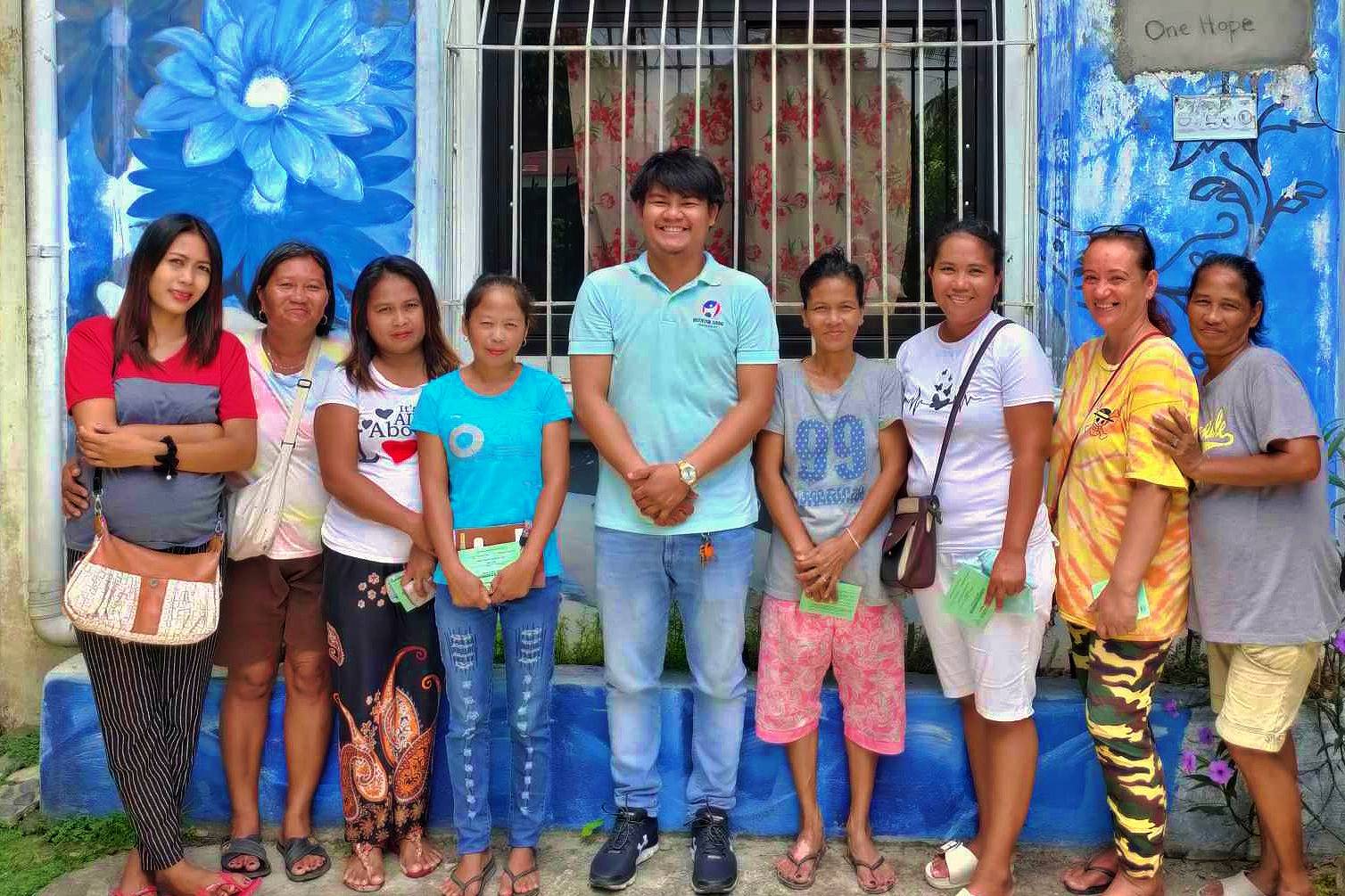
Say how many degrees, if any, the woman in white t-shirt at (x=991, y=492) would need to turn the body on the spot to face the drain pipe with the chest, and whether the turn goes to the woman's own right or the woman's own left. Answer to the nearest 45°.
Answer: approximately 45° to the woman's own right

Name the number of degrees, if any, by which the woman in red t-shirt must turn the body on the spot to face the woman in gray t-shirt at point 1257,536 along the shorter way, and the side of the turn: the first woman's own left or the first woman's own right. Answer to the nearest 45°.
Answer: approximately 45° to the first woman's own left

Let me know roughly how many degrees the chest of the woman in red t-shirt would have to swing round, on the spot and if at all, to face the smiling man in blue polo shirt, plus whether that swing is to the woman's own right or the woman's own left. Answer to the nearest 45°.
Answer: approximately 90° to the woman's own left

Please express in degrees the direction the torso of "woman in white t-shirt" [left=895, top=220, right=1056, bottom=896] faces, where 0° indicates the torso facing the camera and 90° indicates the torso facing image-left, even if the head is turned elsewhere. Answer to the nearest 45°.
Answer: approximately 45°

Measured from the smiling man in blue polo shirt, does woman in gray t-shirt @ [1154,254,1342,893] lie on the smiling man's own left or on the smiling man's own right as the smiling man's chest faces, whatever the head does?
on the smiling man's own left

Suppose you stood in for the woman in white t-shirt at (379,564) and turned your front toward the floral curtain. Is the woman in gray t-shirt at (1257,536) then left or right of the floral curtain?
right

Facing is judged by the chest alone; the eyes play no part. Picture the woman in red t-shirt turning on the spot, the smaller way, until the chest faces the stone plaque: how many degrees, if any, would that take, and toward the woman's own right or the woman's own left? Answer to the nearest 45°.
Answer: approximately 90° to the woman's own left

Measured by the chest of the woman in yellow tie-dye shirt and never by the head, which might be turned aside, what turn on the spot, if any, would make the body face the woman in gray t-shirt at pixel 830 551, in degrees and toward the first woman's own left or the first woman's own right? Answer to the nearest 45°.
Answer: approximately 45° to the first woman's own right
